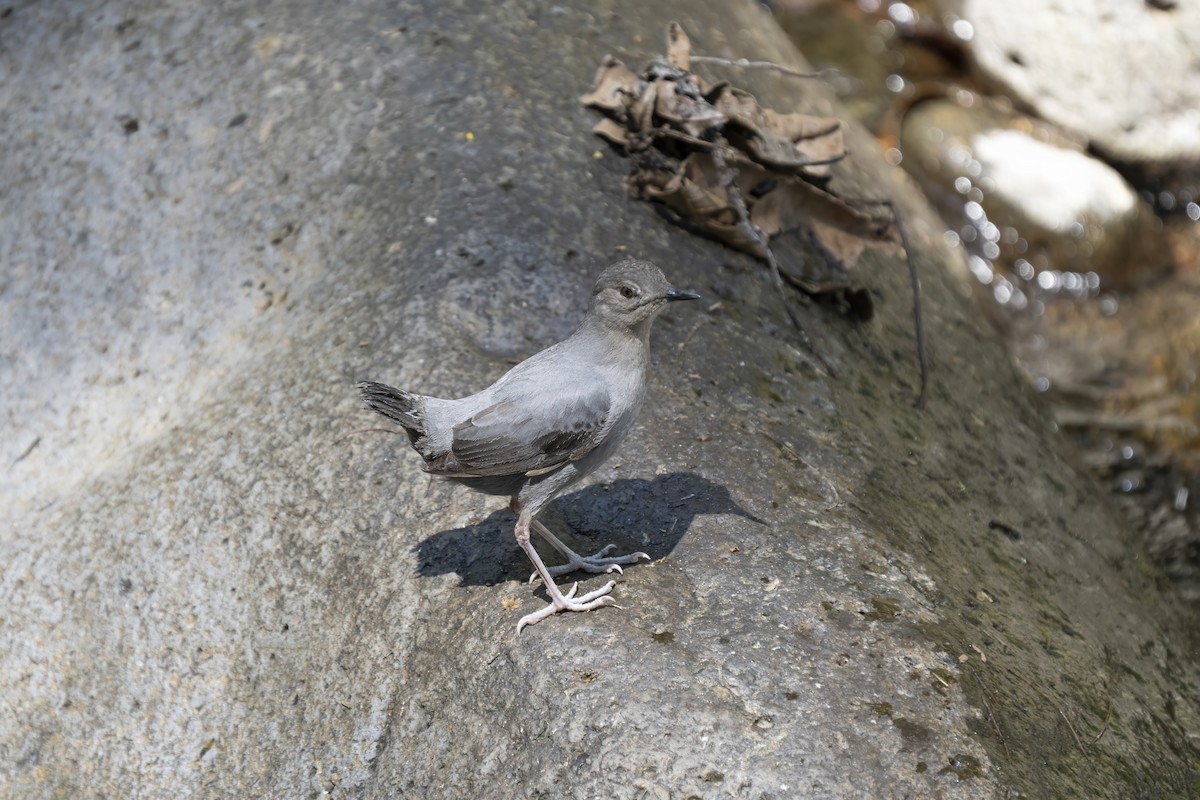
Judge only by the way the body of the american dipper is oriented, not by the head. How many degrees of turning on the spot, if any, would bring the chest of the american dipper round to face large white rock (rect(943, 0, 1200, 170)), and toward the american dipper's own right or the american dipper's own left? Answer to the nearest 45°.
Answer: approximately 45° to the american dipper's own left

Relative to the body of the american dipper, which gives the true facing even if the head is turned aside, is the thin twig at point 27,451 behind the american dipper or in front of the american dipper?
behind

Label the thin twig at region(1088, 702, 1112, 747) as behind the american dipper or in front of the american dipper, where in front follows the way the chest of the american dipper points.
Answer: in front

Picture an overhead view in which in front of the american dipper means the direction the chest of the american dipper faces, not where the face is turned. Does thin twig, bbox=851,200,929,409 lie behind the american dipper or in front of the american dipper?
in front

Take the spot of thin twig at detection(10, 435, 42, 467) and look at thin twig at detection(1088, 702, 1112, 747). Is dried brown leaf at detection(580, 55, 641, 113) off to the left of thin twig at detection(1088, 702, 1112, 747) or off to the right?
left

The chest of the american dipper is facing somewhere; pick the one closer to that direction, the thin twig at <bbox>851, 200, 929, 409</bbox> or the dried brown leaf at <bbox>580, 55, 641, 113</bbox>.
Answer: the thin twig

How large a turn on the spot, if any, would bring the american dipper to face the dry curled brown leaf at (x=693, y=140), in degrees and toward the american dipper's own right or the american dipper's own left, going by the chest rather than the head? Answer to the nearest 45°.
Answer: approximately 45° to the american dipper's own left

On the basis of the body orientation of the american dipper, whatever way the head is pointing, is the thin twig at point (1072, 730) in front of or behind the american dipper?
in front

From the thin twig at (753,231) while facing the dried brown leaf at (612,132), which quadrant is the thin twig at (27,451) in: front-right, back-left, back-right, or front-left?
front-left

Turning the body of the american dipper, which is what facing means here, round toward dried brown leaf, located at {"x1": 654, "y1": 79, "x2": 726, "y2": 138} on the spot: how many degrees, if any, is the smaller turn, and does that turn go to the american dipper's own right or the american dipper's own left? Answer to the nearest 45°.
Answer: approximately 45° to the american dipper's own left

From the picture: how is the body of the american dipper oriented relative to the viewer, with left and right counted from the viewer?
facing to the right of the viewer

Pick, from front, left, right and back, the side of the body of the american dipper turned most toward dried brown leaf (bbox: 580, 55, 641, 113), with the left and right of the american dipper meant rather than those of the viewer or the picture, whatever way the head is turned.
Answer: left

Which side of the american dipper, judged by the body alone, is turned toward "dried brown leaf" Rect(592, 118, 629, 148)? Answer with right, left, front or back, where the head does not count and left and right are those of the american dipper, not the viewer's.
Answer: left

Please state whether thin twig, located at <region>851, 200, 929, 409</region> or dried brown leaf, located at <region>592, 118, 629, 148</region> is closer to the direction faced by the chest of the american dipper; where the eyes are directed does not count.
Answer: the thin twig

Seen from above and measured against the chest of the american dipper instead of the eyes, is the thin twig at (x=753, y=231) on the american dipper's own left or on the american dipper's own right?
on the american dipper's own left
